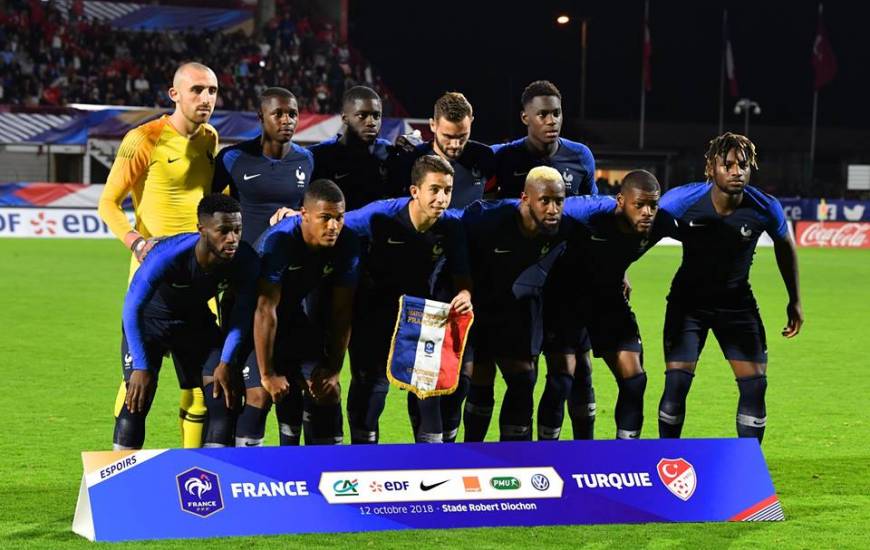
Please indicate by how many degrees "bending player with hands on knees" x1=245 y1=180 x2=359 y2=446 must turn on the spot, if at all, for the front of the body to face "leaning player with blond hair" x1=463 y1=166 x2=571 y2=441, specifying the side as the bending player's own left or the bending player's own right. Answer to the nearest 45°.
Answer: approximately 45° to the bending player's own left

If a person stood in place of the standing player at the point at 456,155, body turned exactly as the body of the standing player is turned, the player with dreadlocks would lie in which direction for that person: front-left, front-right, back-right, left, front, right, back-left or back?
left

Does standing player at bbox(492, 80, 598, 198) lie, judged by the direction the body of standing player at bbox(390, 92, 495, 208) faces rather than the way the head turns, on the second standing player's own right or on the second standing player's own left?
on the second standing player's own left

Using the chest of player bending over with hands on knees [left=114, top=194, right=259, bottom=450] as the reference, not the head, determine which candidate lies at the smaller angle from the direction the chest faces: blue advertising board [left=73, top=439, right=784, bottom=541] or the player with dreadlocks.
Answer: the blue advertising board

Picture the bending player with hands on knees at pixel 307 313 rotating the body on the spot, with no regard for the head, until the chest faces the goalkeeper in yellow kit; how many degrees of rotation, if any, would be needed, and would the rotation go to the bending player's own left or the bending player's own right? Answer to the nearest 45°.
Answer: approximately 180°

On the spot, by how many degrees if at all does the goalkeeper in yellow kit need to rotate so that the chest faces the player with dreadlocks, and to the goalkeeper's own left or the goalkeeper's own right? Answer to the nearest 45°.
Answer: approximately 45° to the goalkeeper's own left

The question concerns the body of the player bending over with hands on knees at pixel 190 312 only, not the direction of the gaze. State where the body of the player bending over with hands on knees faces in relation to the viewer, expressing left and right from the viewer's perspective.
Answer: facing the viewer and to the right of the viewer

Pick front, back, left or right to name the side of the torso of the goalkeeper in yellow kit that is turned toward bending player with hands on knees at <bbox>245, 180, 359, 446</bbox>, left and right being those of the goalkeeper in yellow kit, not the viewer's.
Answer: front

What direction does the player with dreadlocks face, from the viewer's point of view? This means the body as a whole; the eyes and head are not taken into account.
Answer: toward the camera

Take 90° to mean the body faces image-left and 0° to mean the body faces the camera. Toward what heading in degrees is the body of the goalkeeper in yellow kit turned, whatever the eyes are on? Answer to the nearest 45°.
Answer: approximately 315°
